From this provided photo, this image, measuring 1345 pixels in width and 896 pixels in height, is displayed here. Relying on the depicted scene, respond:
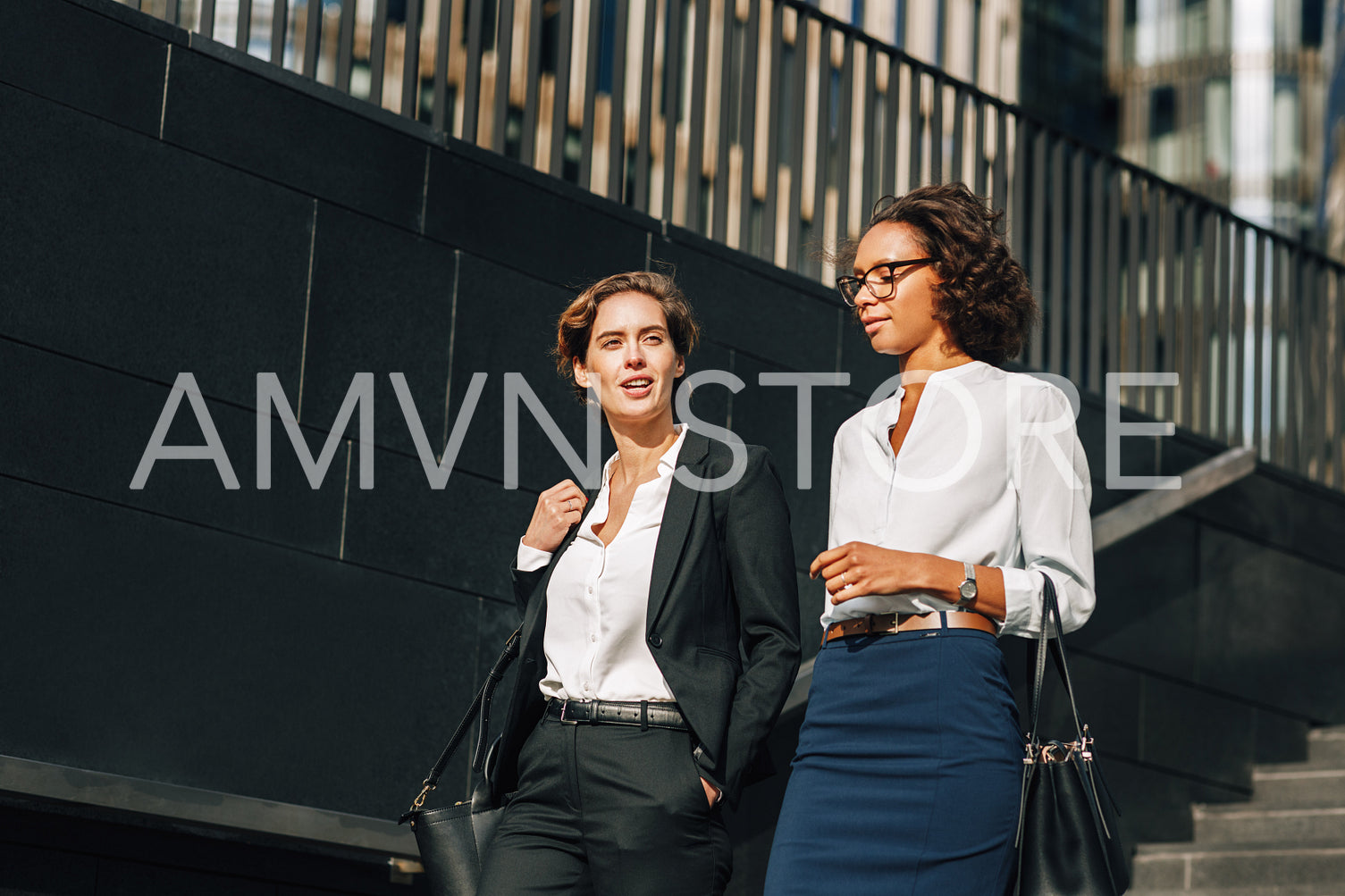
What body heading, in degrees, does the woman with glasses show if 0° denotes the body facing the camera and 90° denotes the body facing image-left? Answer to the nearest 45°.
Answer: approximately 45°

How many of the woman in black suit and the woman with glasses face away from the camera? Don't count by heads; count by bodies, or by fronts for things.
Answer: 0

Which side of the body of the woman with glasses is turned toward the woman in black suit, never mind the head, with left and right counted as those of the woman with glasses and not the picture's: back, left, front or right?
right

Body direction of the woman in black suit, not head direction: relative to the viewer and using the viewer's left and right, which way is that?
facing the viewer and to the left of the viewer

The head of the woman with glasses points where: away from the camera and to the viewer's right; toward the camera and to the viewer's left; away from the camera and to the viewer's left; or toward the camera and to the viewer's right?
toward the camera and to the viewer's left

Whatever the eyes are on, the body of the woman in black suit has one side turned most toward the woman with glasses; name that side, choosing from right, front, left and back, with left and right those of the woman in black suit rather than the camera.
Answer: left

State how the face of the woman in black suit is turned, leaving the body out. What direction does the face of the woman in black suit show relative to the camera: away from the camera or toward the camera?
toward the camera

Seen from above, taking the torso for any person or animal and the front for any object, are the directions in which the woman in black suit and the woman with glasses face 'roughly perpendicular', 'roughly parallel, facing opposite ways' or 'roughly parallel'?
roughly parallel
